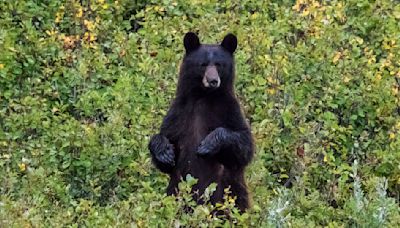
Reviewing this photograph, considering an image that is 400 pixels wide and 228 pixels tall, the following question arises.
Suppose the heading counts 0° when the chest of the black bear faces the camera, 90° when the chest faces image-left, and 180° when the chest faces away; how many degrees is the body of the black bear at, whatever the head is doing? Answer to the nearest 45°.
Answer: approximately 0°
